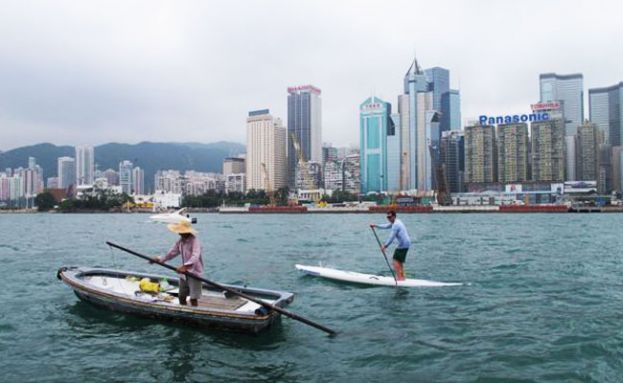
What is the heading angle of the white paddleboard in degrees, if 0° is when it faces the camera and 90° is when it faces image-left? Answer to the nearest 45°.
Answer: approximately 90°

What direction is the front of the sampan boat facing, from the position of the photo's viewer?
facing away from the viewer and to the left of the viewer

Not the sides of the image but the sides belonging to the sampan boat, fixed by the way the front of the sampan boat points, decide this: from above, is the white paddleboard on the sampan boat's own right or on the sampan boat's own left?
on the sampan boat's own right

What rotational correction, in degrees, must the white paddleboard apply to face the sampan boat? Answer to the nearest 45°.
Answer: approximately 45° to its left

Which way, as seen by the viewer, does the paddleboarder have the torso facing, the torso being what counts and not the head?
to the viewer's left

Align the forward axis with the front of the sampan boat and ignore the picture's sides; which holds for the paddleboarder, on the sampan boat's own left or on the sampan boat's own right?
on the sampan boat's own right
